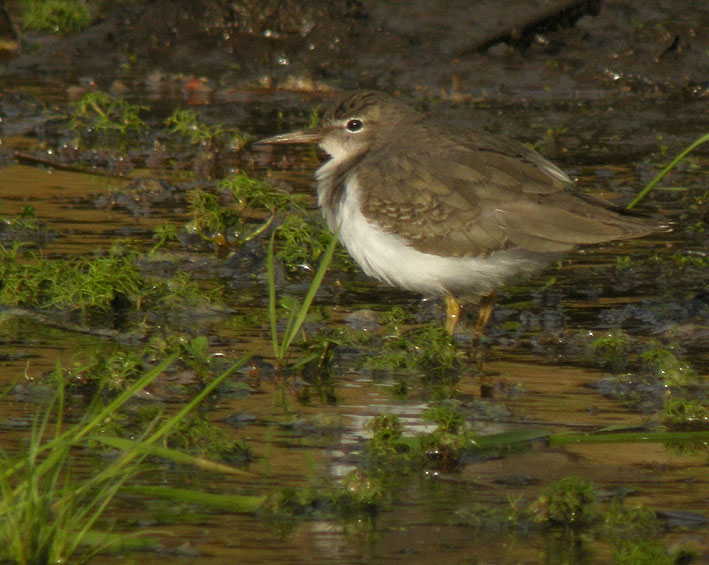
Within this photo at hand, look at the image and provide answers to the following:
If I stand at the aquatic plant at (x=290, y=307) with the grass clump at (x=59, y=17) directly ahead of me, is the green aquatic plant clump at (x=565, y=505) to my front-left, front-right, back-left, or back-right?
back-right

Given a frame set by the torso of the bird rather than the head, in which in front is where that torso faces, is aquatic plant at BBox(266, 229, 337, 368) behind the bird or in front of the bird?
in front

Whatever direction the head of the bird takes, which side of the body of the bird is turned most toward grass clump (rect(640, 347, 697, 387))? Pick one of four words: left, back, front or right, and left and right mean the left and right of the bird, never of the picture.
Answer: back

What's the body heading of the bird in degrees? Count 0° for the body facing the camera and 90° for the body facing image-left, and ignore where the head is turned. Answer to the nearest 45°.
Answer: approximately 90°

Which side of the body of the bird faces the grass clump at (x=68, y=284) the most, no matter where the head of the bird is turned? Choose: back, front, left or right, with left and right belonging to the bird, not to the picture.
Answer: front
